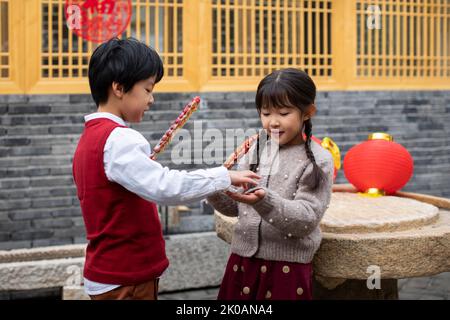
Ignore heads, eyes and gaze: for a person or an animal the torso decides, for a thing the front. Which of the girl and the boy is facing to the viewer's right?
the boy

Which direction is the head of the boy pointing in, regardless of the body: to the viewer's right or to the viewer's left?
to the viewer's right

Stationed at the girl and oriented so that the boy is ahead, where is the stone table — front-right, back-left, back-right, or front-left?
back-right

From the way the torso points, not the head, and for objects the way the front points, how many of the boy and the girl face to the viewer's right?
1

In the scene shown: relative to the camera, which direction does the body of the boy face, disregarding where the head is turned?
to the viewer's right
